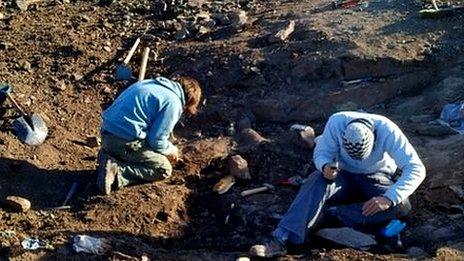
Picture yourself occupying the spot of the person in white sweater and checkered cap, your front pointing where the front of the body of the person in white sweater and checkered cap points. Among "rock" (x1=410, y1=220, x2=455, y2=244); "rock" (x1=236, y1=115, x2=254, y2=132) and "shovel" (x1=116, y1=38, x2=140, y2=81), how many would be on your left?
1

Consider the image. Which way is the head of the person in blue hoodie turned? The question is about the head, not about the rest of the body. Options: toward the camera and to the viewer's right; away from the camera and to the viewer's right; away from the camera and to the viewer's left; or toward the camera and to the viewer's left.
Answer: away from the camera and to the viewer's right

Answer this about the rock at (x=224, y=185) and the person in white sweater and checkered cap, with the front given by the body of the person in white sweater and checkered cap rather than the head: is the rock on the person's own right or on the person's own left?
on the person's own right

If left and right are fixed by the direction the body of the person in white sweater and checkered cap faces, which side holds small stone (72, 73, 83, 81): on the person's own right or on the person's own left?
on the person's own right
